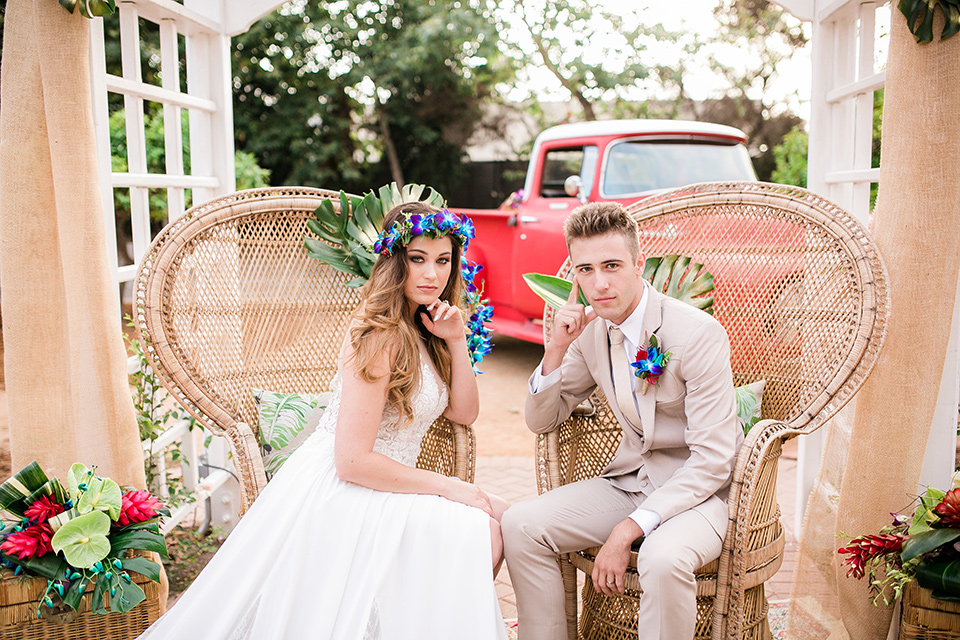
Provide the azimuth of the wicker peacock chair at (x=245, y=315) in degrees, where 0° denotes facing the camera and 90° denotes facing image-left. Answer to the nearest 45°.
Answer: approximately 315°

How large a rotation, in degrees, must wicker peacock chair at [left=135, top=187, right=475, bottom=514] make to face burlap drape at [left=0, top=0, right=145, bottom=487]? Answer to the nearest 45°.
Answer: approximately 90° to its right

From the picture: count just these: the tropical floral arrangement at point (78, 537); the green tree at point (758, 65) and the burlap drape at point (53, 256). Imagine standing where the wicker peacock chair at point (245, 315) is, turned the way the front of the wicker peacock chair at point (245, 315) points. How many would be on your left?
1

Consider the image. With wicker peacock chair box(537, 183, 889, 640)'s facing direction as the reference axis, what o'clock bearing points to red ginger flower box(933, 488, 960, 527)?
The red ginger flower is roughly at 9 o'clock from the wicker peacock chair.

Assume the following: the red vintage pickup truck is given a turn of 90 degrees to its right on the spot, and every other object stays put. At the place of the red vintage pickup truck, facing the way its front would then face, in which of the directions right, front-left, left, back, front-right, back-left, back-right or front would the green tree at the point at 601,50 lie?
back-right

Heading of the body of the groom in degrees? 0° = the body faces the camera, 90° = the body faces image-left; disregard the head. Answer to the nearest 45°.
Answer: approximately 45°

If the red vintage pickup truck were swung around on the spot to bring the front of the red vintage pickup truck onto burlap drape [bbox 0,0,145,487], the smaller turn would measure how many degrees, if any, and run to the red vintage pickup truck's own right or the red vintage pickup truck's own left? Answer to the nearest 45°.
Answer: approximately 45° to the red vintage pickup truck's own right

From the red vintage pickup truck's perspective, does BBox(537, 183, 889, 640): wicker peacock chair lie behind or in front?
in front

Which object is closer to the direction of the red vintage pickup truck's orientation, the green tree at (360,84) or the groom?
the groom

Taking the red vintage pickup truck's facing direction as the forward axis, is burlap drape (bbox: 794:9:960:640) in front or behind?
in front

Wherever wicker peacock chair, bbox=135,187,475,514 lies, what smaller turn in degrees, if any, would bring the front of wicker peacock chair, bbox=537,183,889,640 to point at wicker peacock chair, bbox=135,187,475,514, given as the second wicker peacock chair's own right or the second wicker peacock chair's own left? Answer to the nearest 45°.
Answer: approximately 45° to the second wicker peacock chair's own right

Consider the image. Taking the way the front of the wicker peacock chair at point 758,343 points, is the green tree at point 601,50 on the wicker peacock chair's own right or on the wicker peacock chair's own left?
on the wicker peacock chair's own right
